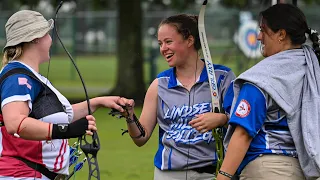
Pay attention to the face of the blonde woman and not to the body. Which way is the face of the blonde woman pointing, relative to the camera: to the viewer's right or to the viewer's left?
to the viewer's right

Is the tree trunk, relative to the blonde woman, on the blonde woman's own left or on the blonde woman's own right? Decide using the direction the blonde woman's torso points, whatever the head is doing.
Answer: on the blonde woman's own left

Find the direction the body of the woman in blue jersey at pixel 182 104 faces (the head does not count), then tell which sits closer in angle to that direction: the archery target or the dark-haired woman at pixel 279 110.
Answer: the dark-haired woman

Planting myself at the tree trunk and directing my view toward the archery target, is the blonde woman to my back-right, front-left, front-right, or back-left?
back-right

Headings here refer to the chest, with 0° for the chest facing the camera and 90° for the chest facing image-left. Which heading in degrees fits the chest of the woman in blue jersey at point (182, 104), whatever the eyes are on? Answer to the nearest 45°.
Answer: approximately 0°

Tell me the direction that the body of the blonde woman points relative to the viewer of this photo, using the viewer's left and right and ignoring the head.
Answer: facing to the right of the viewer

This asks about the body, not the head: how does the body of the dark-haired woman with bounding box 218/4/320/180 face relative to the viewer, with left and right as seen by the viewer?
facing away from the viewer and to the left of the viewer

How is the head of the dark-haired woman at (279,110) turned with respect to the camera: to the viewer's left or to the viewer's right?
to the viewer's left

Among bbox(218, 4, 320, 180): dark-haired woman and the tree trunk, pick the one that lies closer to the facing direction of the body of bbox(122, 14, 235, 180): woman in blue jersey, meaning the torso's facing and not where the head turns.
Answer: the dark-haired woman
